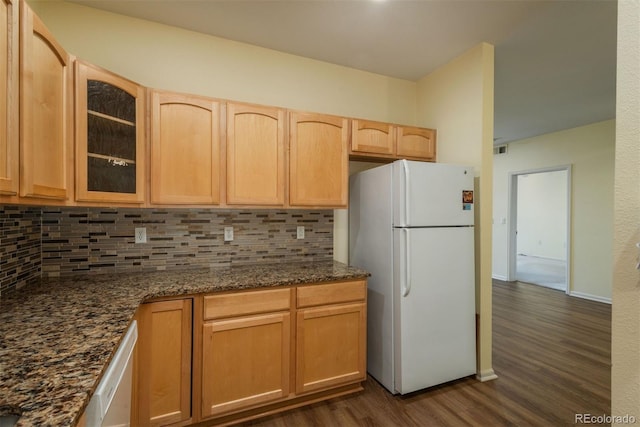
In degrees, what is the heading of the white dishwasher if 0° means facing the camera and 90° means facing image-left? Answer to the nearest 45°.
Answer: approximately 270°

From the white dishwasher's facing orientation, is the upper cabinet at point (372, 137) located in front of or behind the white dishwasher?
in front

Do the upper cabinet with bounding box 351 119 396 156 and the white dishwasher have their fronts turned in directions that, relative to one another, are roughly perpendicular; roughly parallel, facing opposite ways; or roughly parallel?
roughly perpendicular

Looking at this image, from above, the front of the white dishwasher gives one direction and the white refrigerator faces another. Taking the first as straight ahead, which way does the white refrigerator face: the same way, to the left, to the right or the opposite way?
to the right

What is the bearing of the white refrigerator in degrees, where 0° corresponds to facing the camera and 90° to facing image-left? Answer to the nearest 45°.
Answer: approximately 315°

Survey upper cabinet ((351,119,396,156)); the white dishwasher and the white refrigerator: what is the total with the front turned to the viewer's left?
0

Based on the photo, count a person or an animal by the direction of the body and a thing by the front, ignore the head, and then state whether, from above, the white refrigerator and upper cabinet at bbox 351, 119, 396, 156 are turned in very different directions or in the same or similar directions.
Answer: same or similar directions

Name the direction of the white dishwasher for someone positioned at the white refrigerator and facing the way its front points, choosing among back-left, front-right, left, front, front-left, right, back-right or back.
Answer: right

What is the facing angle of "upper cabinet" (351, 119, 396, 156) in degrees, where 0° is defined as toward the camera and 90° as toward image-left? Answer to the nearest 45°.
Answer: approximately 315°
